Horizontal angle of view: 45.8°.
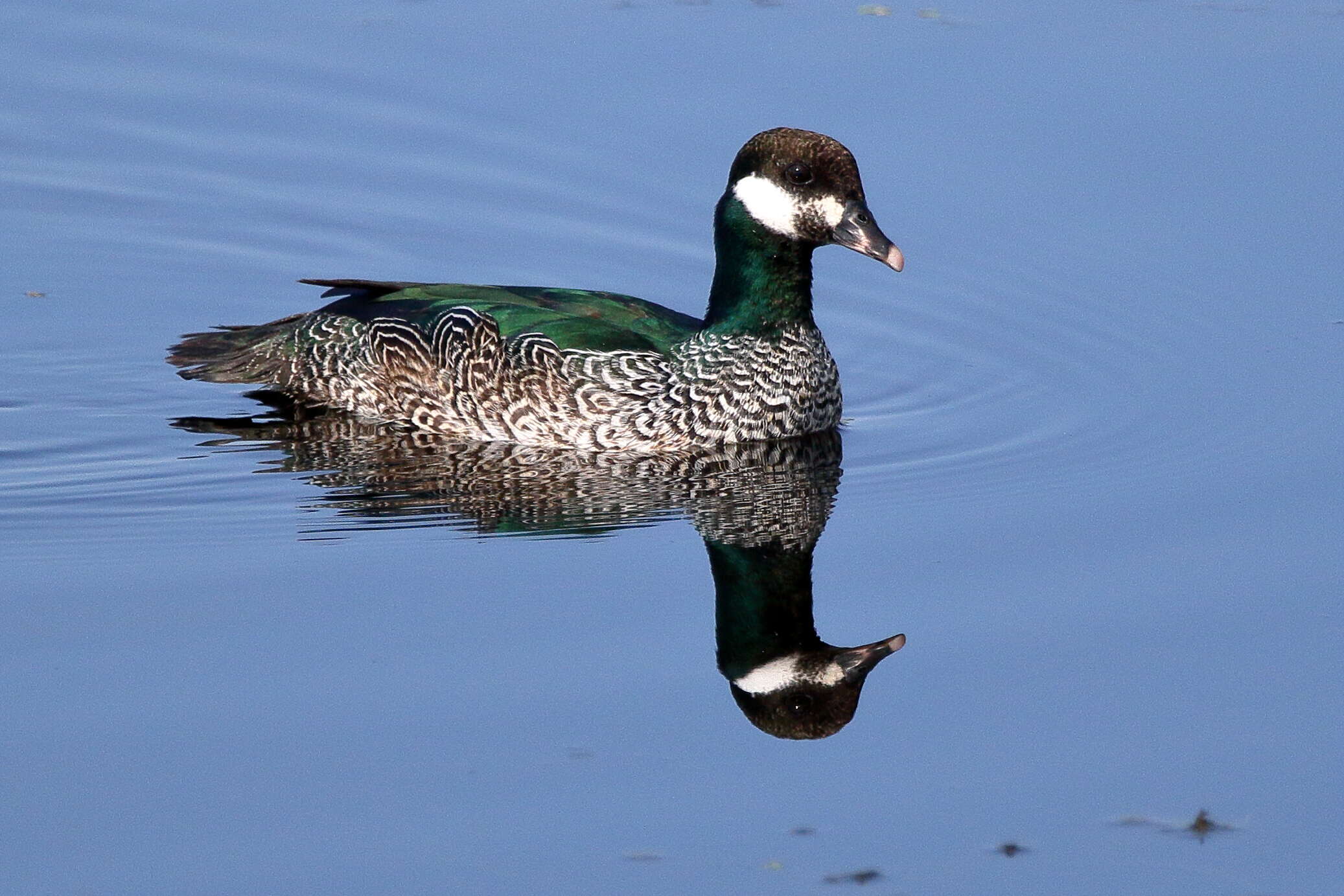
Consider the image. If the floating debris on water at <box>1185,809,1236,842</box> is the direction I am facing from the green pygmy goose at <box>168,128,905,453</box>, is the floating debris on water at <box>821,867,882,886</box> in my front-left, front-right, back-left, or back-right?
front-right

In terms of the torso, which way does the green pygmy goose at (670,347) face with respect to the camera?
to the viewer's right

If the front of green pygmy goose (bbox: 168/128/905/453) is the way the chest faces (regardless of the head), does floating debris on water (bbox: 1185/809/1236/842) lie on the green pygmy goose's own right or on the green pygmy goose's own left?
on the green pygmy goose's own right

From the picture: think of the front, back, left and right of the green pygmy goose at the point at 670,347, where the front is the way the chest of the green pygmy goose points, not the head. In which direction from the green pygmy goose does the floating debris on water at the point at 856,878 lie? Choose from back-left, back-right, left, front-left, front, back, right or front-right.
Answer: right
